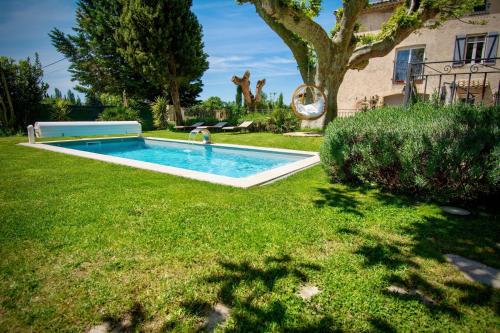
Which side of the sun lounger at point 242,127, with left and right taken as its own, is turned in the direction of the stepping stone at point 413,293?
left

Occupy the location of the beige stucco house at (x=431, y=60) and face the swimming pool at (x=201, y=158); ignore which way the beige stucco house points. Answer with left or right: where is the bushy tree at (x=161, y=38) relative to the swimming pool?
right

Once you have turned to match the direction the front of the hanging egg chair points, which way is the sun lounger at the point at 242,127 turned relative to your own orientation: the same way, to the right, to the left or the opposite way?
to the right

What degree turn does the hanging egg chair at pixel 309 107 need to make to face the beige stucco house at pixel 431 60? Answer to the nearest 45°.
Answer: approximately 135° to its left

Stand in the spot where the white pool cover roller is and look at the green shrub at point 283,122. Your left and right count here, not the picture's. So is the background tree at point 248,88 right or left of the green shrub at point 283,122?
left

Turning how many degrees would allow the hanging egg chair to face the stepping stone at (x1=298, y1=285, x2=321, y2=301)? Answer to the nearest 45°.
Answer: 0° — it already faces it

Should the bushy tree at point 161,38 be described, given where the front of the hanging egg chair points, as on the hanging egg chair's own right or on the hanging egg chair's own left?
on the hanging egg chair's own right

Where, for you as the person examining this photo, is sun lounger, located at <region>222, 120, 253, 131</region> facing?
facing to the left of the viewer

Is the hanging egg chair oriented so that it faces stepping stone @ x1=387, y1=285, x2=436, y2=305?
yes

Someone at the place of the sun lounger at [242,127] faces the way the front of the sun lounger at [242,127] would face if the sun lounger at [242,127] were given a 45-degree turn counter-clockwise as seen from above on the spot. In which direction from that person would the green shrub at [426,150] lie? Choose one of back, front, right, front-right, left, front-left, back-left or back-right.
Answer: front-left

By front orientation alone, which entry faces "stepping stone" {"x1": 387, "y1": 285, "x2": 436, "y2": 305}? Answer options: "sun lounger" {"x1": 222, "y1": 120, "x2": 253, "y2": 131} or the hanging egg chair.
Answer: the hanging egg chair

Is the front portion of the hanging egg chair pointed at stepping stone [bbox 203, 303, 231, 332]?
yes
